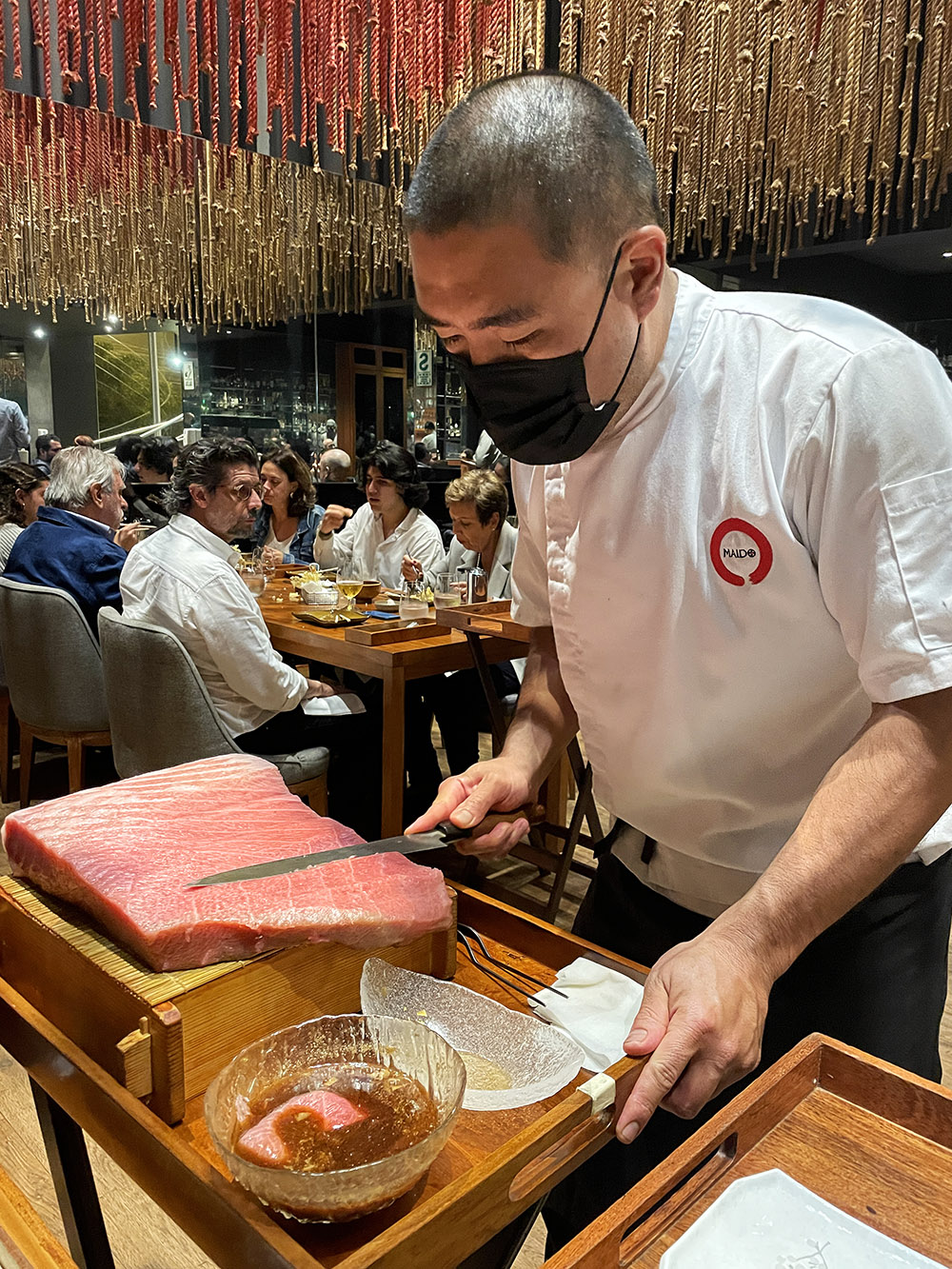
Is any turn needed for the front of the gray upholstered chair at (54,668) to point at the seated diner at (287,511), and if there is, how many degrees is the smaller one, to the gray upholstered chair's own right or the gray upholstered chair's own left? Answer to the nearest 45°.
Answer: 0° — it already faces them

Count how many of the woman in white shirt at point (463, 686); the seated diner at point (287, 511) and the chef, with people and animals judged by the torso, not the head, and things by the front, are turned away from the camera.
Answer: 0

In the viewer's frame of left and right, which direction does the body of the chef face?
facing the viewer and to the left of the viewer

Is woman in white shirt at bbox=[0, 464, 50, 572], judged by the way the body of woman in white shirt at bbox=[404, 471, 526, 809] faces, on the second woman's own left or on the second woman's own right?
on the second woman's own right

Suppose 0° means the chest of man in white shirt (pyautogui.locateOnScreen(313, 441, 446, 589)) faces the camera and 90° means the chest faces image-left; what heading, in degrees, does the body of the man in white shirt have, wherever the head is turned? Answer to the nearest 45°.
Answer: approximately 45°

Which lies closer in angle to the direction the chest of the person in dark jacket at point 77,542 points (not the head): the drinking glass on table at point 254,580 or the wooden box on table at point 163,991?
the drinking glass on table

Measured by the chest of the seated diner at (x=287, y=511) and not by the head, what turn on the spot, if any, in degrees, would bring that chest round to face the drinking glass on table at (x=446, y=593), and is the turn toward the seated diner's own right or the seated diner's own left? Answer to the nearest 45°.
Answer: approximately 45° to the seated diner's own left

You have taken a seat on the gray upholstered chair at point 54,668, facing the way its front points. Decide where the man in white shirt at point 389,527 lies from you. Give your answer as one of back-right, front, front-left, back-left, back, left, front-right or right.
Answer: front

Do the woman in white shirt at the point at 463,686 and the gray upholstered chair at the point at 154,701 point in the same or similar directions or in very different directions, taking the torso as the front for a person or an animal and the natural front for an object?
very different directions

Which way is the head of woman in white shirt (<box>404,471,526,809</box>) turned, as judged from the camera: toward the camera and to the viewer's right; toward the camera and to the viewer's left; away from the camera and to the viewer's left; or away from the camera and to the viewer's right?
toward the camera and to the viewer's left

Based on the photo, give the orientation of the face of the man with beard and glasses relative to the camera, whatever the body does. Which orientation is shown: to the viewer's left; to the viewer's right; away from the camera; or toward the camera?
to the viewer's right

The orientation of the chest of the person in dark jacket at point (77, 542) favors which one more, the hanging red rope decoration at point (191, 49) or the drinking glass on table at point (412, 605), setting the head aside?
the drinking glass on table
